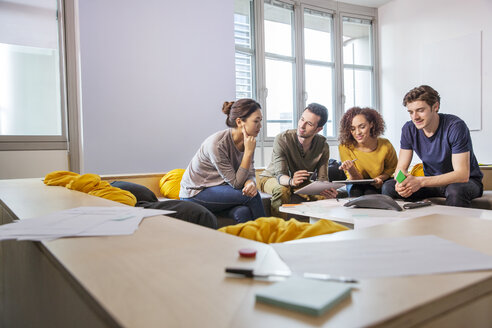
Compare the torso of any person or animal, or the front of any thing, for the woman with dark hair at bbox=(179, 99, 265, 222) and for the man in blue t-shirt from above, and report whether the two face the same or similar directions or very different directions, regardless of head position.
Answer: very different directions

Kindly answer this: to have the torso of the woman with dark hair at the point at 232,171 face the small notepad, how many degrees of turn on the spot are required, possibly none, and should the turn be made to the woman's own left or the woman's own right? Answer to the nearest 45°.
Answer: approximately 90° to the woman's own right

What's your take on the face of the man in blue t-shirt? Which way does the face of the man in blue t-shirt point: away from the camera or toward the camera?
toward the camera

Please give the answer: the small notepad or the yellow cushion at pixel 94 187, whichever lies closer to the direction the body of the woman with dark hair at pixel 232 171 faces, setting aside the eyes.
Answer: the small notepad

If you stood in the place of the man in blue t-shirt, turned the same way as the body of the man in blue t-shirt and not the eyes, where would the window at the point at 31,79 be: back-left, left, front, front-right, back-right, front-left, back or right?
front-right

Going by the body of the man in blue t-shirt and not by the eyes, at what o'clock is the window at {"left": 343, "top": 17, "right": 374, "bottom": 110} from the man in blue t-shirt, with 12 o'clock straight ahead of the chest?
The window is roughly at 4 o'clock from the man in blue t-shirt.

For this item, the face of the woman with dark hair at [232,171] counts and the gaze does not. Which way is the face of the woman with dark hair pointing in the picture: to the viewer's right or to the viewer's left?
to the viewer's right

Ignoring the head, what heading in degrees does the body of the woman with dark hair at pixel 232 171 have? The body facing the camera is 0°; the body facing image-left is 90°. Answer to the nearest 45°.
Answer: approximately 270°

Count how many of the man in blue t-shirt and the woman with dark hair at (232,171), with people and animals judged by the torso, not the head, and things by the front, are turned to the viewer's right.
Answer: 1

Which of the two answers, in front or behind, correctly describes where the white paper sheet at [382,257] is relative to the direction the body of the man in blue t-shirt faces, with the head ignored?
in front

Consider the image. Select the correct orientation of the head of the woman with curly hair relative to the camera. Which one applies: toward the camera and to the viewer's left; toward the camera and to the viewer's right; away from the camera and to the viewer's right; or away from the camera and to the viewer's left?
toward the camera and to the viewer's left

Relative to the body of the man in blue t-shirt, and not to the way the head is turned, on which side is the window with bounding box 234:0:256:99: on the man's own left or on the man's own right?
on the man's own right

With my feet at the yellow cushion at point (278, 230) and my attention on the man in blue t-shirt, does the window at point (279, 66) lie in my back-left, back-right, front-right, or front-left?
front-left
